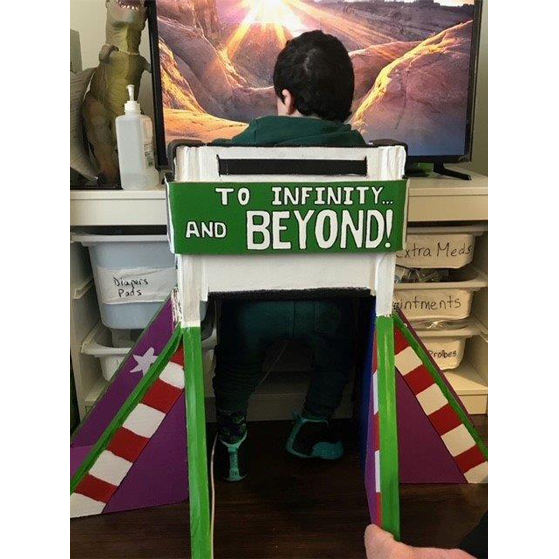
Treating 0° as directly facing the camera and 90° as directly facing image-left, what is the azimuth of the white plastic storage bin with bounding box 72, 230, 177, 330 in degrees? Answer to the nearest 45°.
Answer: approximately 0°

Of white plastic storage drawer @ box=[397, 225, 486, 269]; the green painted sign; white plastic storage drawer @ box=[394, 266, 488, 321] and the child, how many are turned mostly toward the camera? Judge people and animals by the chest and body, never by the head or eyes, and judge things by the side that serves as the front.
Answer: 3

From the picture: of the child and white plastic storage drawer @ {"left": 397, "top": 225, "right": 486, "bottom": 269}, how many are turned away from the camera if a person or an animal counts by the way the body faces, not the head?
1

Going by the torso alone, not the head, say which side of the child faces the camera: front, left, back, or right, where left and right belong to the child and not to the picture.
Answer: back
